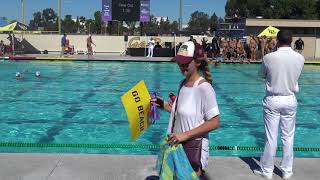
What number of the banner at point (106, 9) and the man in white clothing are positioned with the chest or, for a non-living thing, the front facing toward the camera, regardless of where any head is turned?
1

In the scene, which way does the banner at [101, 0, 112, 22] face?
toward the camera

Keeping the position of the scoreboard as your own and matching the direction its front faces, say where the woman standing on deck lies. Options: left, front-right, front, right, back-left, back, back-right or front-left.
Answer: front

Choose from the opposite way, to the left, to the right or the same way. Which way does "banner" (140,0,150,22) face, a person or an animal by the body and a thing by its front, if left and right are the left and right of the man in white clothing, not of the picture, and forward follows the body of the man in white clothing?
the opposite way

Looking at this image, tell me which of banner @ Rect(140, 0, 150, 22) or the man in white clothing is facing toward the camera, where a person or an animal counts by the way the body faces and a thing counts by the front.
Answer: the banner

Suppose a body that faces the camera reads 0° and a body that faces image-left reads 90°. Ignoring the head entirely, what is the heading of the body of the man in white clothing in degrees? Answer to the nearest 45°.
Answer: approximately 180°

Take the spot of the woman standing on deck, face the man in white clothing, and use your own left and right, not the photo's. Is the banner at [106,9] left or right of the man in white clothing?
left

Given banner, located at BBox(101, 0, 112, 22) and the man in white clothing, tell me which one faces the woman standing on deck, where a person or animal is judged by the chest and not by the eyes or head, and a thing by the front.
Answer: the banner

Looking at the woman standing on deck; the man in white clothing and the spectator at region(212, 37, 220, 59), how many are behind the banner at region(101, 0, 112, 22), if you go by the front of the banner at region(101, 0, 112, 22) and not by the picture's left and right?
0

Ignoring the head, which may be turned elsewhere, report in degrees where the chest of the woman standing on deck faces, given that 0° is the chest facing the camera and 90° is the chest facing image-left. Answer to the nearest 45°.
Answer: approximately 45°

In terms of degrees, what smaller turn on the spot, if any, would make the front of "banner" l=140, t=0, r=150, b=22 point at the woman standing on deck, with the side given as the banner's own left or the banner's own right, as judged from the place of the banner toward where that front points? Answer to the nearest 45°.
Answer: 0° — it already faces them

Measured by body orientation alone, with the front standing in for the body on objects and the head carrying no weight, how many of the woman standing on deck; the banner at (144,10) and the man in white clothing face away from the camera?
1

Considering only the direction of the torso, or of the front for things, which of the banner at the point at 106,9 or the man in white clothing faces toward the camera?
the banner

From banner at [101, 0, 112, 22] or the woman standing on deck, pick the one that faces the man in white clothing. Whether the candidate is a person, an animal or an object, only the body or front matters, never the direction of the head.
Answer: the banner

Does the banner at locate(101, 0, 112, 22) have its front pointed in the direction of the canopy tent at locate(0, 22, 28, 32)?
no

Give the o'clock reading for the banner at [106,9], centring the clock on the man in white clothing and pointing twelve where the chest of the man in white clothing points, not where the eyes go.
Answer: The banner is roughly at 11 o'clock from the man in white clothing.

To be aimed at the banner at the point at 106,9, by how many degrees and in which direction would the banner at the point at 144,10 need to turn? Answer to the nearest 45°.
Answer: approximately 90° to its right

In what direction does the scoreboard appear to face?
toward the camera
